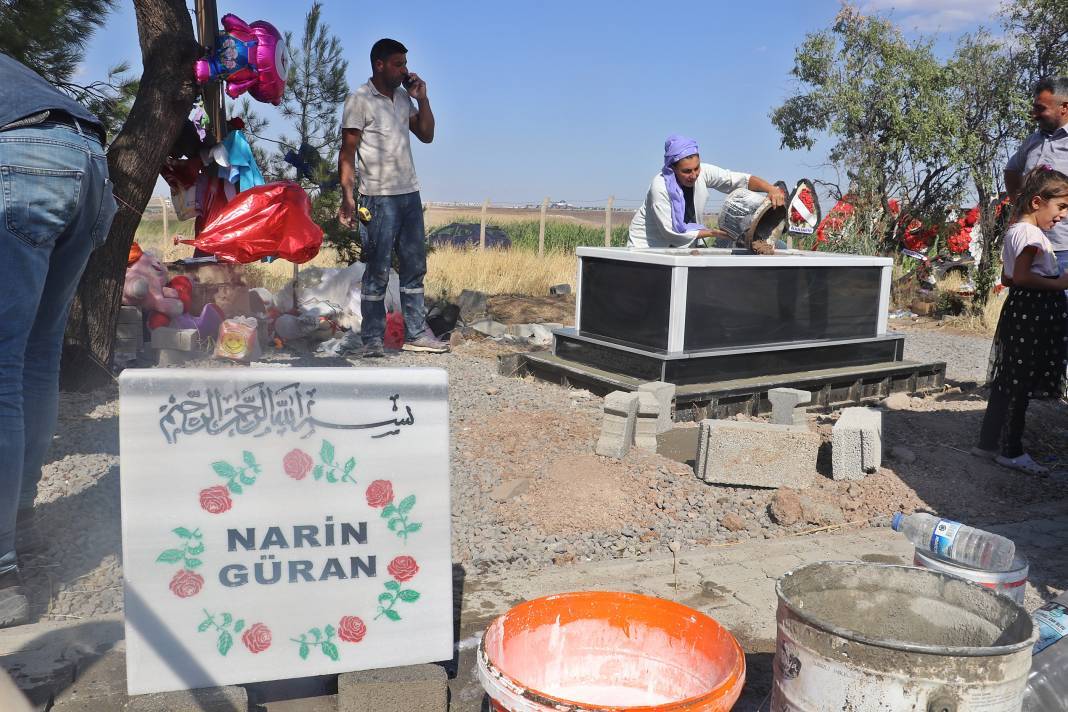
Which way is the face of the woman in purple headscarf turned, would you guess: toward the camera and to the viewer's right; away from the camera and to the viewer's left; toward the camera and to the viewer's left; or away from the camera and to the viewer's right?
toward the camera and to the viewer's right

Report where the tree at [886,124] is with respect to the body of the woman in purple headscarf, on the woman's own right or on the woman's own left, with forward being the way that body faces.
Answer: on the woman's own left

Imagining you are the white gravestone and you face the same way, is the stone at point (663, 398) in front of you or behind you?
behind

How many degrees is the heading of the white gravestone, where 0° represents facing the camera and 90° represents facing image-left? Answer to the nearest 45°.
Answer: approximately 0°

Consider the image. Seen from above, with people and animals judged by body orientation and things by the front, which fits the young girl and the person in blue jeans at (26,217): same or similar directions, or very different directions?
very different directions

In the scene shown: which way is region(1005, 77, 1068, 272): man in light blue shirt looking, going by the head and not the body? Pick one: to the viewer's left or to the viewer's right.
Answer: to the viewer's left

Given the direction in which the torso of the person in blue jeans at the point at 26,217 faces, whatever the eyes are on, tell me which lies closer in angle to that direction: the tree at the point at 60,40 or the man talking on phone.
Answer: the tree
